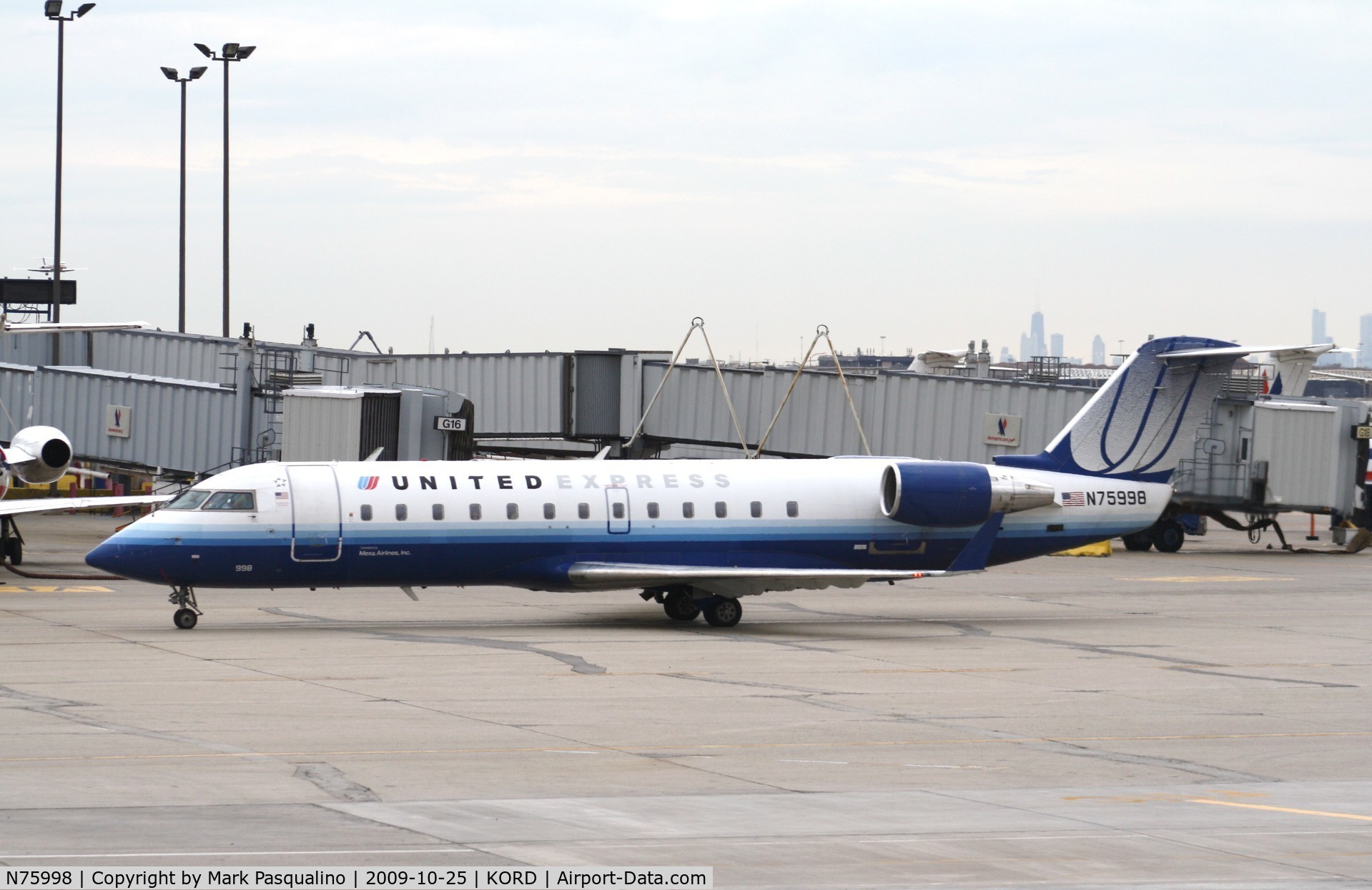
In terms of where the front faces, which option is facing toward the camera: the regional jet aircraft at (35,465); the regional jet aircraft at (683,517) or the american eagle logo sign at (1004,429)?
the american eagle logo sign

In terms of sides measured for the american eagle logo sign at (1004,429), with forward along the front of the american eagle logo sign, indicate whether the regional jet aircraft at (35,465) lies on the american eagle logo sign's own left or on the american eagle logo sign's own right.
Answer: on the american eagle logo sign's own right

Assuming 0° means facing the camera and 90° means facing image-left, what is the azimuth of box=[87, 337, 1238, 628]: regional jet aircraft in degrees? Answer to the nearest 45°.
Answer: approximately 90°

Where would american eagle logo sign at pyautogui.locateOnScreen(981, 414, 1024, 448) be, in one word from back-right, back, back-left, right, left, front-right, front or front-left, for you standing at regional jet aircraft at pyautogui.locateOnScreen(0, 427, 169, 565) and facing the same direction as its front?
back-right

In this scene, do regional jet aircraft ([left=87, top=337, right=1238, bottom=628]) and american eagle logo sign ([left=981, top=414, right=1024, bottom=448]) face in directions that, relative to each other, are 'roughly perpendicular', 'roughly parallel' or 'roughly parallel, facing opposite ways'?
roughly perpendicular

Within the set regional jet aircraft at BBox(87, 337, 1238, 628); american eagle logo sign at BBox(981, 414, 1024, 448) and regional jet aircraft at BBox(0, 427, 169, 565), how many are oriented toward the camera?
1

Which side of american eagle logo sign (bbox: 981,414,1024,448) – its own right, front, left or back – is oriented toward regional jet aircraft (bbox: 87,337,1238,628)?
front

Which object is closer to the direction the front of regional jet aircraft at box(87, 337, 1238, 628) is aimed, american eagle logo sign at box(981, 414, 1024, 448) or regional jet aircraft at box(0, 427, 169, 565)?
the regional jet aircraft

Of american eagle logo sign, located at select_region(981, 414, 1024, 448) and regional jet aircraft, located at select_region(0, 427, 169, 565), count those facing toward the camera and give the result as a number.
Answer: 1

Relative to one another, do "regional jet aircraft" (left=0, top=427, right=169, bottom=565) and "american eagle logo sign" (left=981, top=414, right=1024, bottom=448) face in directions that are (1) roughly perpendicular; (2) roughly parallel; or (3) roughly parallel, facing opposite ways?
roughly perpendicular

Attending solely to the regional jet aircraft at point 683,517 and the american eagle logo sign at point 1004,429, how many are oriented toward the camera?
1

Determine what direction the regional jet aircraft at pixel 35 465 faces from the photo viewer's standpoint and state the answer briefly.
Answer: facing away from the viewer and to the left of the viewer
